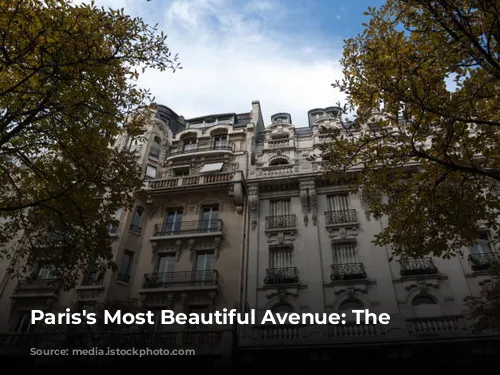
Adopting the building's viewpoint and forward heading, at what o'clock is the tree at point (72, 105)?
The tree is roughly at 1 o'clock from the building.

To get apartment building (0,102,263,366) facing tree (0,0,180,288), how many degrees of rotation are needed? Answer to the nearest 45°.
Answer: approximately 45° to its right

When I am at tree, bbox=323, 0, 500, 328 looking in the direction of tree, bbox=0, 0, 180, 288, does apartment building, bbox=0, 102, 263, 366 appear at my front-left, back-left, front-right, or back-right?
front-right

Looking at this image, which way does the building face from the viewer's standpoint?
toward the camera

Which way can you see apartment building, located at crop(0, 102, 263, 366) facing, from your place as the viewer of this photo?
facing the viewer
